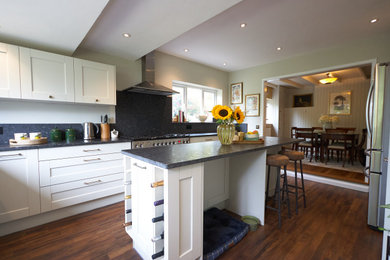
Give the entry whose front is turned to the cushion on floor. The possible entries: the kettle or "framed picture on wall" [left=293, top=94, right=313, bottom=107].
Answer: the framed picture on wall

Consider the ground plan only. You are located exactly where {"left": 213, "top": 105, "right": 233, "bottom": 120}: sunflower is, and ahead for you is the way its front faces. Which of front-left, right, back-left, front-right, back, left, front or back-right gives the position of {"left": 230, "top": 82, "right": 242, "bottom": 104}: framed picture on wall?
back

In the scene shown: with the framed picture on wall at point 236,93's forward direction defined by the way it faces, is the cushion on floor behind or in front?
in front

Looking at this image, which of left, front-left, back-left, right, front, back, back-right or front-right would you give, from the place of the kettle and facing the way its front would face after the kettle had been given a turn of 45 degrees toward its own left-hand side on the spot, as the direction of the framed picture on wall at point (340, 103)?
back-left

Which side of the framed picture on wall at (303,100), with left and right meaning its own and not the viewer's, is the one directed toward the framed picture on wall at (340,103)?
left

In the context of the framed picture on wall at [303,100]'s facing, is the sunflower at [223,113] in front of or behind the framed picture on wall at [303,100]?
in front

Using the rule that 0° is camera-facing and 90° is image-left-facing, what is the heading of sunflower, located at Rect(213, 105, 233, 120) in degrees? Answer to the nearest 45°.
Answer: approximately 0°

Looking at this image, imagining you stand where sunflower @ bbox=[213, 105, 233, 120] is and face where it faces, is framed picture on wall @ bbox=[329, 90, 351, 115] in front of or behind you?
behind
